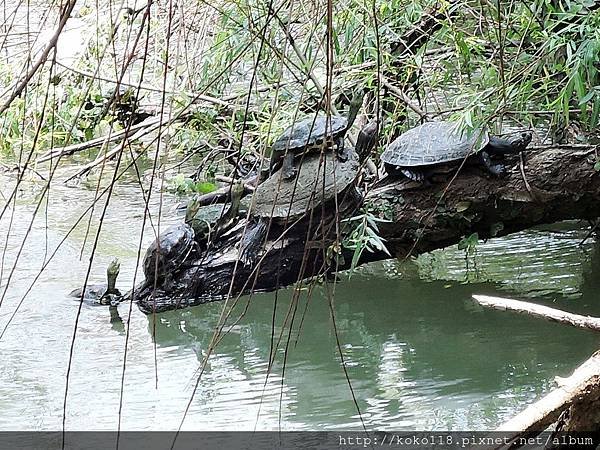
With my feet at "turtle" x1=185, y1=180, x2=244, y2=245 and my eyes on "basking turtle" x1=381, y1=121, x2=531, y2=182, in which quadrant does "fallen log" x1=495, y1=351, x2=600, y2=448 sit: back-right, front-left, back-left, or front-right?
front-right

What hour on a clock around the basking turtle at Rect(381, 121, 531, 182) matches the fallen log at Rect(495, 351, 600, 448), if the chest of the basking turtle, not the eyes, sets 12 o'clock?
The fallen log is roughly at 3 o'clock from the basking turtle.

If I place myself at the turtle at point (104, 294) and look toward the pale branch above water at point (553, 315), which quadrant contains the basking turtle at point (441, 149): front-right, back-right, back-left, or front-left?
front-left

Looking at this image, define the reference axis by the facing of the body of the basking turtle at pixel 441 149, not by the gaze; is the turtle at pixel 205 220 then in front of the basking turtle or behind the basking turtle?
behind

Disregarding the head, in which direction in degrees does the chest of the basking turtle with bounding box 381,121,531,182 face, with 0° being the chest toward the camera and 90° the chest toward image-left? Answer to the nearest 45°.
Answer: approximately 270°

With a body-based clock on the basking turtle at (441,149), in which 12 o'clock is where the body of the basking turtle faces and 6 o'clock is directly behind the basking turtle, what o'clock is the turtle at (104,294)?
The turtle is roughly at 6 o'clock from the basking turtle.

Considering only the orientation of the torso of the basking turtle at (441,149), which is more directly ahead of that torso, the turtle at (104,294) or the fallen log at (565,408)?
the fallen log

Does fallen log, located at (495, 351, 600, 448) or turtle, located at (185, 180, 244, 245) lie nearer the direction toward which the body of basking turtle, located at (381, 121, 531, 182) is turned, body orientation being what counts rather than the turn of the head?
the fallen log
